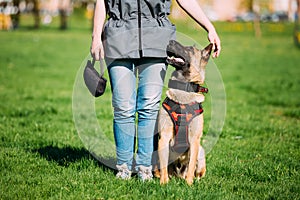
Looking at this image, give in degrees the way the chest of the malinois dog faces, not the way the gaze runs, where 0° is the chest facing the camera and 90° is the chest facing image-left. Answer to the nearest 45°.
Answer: approximately 0°
